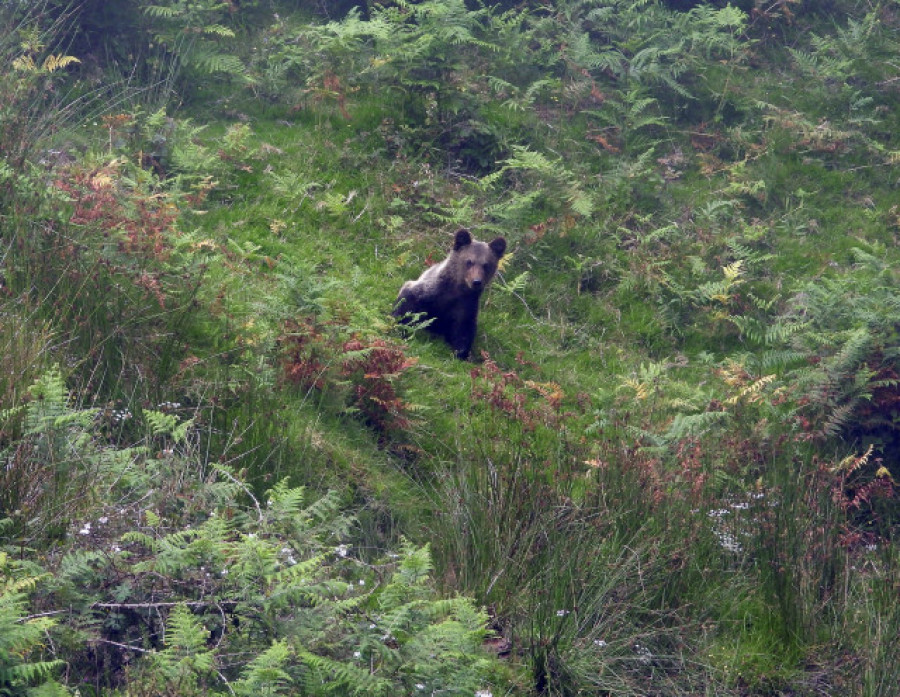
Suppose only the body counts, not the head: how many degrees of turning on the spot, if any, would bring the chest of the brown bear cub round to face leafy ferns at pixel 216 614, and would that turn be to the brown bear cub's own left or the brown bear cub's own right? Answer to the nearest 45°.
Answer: approximately 45° to the brown bear cub's own right

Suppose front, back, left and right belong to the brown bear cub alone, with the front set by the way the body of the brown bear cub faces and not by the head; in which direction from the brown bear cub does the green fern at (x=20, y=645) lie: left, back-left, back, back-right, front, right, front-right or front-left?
front-right

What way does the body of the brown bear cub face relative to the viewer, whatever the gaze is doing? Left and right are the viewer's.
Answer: facing the viewer and to the right of the viewer
